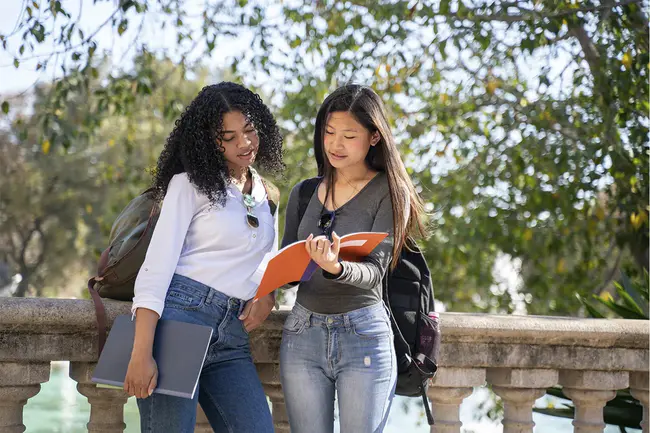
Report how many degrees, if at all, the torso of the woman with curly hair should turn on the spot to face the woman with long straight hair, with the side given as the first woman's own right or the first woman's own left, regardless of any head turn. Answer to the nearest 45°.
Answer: approximately 45° to the first woman's own left

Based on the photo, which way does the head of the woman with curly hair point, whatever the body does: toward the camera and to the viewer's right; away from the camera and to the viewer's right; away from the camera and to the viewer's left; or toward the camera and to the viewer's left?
toward the camera and to the viewer's right

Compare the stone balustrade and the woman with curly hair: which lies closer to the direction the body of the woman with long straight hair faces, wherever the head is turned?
the woman with curly hair

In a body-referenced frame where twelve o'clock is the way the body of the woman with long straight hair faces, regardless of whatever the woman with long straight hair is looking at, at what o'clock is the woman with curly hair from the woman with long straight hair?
The woman with curly hair is roughly at 3 o'clock from the woman with long straight hair.

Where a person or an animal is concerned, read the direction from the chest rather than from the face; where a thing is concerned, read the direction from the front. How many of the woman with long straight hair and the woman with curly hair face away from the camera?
0

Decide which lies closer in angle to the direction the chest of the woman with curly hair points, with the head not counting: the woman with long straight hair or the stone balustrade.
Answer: the woman with long straight hair

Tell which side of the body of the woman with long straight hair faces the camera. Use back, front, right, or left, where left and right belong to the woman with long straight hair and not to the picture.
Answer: front

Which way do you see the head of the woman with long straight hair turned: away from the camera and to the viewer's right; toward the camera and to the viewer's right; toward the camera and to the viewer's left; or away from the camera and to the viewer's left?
toward the camera and to the viewer's left
